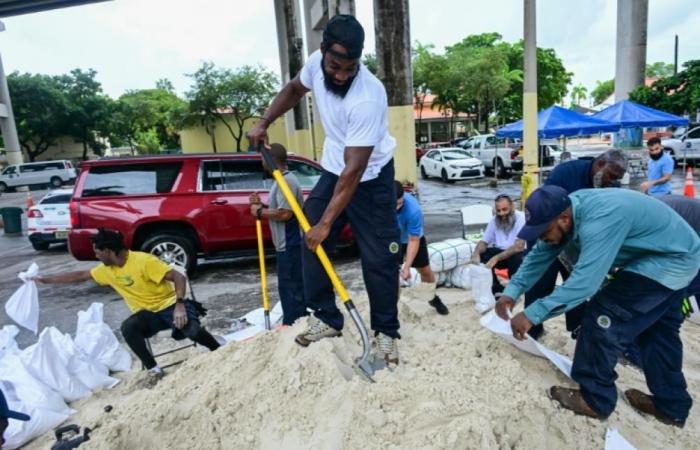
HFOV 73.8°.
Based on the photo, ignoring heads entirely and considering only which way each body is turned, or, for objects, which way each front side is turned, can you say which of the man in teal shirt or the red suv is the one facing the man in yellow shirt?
the man in teal shirt

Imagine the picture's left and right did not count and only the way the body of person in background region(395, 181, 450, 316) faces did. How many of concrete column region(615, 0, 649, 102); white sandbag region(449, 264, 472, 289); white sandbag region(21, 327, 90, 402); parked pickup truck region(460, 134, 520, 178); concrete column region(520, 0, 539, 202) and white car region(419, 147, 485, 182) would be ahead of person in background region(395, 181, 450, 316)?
1

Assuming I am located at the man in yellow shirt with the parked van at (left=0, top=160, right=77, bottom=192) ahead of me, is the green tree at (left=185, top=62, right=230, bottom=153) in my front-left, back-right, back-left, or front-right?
front-right

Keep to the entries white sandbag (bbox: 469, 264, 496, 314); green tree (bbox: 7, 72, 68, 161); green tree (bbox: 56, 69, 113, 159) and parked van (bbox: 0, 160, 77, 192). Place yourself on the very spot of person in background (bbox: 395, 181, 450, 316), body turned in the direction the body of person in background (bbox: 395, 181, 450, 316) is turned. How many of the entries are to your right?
3

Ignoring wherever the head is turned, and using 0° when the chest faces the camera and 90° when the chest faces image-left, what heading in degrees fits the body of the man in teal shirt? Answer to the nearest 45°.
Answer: approximately 90°

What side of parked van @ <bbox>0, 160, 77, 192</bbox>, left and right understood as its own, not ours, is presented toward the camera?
left

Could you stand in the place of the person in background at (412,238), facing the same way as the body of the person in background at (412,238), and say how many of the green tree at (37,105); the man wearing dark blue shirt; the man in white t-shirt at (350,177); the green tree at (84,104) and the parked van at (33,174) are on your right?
3

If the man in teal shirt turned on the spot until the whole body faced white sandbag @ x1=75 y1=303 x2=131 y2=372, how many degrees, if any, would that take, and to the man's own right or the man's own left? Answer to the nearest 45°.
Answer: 0° — they already face it

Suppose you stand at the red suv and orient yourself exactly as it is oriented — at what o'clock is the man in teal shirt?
The man in teal shirt is roughly at 2 o'clock from the red suv.

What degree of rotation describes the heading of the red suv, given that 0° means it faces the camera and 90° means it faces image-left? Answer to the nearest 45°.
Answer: approximately 270°

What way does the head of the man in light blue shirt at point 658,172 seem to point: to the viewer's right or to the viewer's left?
to the viewer's left

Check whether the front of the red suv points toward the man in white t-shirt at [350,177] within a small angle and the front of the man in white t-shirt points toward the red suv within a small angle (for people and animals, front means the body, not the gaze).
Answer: no

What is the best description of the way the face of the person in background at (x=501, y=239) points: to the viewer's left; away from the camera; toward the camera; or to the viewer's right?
toward the camera

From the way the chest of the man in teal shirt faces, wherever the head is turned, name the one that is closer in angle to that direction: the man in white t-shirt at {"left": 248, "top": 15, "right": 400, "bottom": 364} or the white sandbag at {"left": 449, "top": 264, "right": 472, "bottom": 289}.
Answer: the man in white t-shirt

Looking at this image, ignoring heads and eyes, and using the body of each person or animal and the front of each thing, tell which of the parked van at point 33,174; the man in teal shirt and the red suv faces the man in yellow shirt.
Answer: the man in teal shirt

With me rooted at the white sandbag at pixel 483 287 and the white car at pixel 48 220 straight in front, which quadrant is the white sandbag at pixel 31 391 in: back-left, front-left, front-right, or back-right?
front-left
